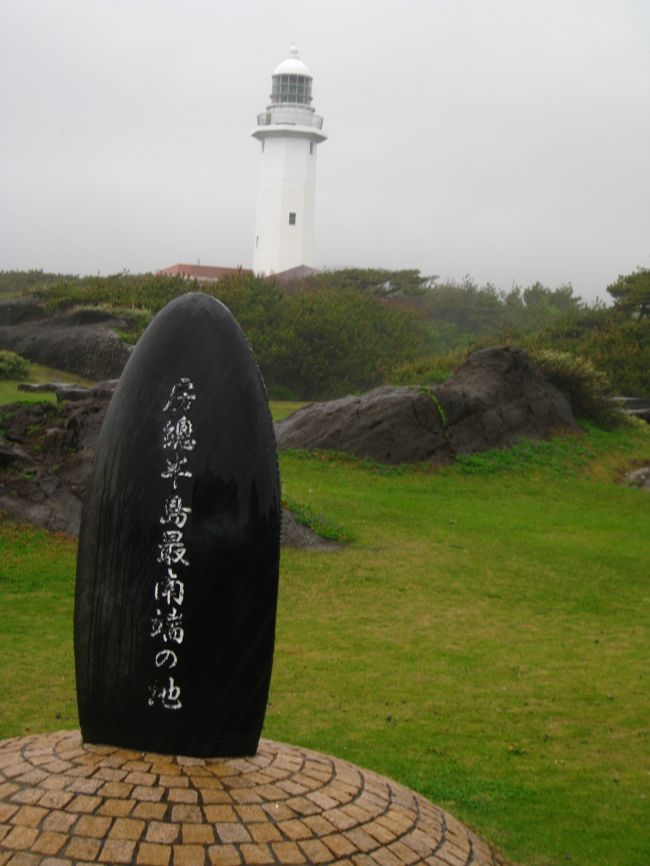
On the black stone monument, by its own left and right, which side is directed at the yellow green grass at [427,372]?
back

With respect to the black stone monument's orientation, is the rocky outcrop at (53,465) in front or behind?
behind

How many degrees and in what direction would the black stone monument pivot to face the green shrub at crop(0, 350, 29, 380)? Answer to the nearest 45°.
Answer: approximately 180°

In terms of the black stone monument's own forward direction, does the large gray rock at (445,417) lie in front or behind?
behind

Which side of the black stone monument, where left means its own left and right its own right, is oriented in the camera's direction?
front

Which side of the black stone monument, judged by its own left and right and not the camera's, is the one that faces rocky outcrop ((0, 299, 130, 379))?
back

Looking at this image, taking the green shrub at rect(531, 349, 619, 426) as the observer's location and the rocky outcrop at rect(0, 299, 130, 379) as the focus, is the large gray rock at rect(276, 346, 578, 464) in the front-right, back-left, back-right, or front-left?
front-left

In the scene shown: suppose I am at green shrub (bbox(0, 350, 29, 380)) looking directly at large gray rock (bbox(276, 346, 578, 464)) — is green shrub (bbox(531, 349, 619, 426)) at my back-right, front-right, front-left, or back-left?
front-left
